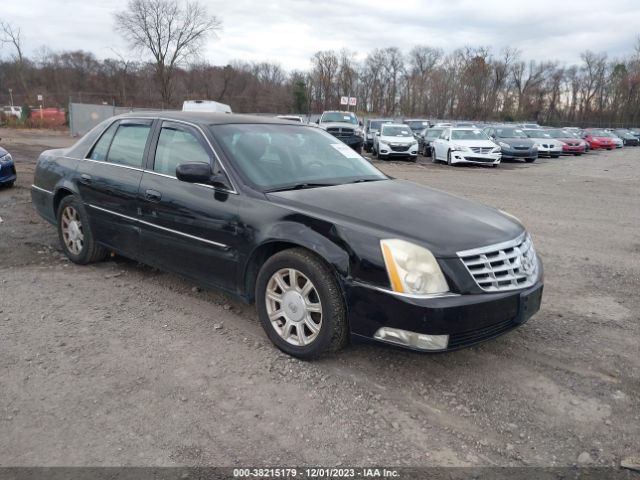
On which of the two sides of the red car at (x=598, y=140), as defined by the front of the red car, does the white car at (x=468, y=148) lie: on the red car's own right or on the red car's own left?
on the red car's own right

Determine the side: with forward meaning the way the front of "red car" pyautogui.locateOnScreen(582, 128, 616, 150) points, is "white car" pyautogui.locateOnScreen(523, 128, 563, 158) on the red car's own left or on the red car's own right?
on the red car's own right

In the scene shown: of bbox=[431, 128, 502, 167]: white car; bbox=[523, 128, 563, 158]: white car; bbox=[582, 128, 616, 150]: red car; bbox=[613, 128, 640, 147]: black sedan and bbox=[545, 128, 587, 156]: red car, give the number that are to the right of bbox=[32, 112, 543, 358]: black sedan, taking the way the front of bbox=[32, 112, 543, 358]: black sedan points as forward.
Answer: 0

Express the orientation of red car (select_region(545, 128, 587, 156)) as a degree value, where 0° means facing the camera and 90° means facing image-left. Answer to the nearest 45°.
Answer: approximately 315°

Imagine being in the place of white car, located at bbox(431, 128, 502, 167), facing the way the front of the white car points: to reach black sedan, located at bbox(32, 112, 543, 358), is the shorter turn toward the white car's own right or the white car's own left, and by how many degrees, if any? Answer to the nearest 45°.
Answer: approximately 45° to the white car's own right

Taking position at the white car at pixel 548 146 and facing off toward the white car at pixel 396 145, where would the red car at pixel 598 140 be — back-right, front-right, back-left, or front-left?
back-right

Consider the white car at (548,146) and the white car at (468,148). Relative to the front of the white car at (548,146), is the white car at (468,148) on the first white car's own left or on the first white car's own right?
on the first white car's own right

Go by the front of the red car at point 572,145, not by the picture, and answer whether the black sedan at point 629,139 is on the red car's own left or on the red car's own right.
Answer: on the red car's own left

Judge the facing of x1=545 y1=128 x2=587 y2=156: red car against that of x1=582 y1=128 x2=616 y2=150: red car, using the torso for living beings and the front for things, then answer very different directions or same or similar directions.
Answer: same or similar directions

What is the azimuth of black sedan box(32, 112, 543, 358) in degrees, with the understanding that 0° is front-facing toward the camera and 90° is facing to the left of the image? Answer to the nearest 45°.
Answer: approximately 315°

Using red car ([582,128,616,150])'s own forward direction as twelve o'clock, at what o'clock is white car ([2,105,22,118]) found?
The white car is roughly at 4 o'clock from the red car.

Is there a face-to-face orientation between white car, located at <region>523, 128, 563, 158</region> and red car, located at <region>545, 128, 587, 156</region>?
no

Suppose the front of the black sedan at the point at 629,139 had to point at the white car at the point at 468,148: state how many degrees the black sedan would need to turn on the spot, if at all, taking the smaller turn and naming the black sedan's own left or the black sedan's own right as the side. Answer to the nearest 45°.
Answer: approximately 45° to the black sedan's own right

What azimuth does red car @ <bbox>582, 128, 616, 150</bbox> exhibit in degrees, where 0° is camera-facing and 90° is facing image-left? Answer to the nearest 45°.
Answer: approximately 315°

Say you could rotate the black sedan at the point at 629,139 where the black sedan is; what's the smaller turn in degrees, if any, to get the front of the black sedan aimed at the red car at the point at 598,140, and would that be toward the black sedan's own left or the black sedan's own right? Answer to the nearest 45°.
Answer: approximately 45° to the black sedan's own right

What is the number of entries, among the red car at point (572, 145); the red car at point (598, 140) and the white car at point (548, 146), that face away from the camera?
0

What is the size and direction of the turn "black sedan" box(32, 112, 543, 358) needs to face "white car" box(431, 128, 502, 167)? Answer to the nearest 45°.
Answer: approximately 135° to its left

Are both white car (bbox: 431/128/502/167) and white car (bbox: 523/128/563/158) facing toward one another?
no

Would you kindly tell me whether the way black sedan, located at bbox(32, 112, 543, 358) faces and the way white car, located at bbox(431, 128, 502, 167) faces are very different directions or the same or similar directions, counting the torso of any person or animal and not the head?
same or similar directions

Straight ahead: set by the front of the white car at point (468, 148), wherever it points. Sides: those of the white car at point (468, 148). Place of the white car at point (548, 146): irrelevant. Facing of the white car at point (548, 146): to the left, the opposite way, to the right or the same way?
the same way

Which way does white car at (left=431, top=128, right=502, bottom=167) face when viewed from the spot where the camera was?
facing the viewer and to the right of the viewer

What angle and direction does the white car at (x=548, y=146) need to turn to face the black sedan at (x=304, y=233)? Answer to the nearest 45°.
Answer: approximately 45° to its right

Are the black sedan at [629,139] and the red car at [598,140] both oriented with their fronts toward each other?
no

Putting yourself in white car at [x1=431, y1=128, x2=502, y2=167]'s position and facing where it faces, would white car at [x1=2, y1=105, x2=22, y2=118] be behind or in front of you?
behind
